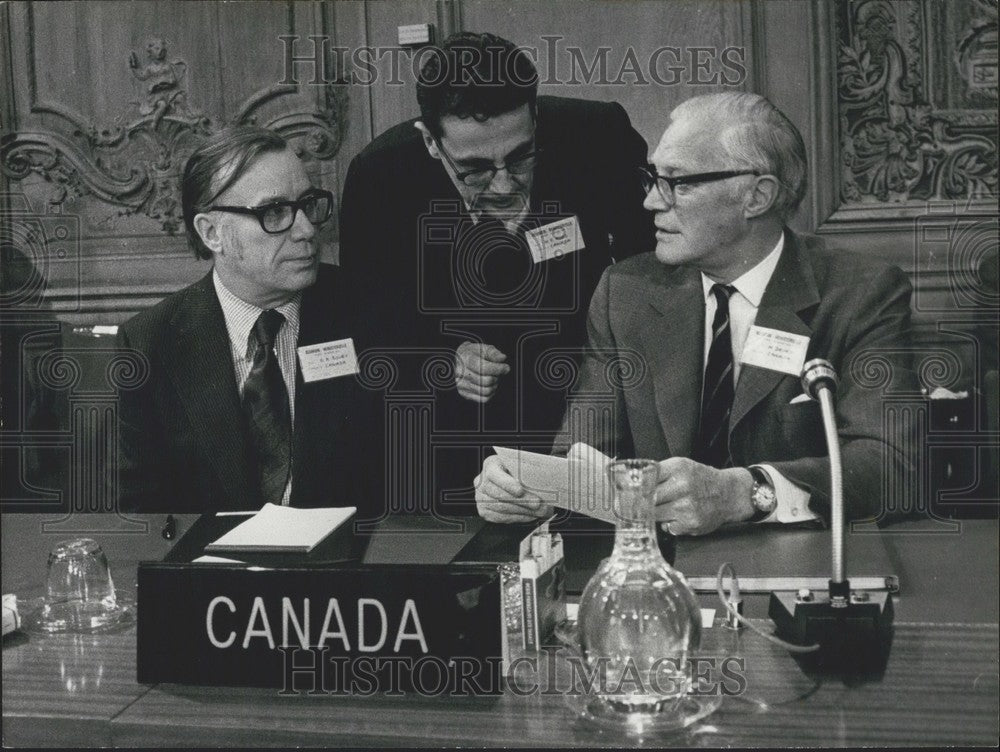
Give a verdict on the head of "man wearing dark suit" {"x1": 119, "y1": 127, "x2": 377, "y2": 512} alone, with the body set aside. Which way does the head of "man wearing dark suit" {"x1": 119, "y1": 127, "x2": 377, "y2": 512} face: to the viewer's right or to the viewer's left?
to the viewer's right

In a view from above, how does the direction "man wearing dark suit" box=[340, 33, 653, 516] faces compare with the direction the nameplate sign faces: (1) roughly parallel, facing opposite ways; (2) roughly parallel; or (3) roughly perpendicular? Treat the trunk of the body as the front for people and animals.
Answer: roughly parallel

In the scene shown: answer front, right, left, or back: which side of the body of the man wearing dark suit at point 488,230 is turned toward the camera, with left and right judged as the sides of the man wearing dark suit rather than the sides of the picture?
front

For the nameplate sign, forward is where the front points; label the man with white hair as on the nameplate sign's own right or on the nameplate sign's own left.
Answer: on the nameplate sign's own left

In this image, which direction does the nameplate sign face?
toward the camera

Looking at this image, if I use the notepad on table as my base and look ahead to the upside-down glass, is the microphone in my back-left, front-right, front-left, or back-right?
back-left

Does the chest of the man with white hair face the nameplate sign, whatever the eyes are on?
yes

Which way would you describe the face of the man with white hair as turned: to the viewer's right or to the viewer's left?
to the viewer's left

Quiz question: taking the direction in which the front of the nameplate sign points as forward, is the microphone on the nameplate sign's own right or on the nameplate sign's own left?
on the nameplate sign's own left

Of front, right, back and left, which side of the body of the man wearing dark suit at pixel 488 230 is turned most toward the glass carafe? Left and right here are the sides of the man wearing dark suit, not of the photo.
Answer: front

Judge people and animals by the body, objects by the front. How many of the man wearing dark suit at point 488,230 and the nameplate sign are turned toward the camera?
2

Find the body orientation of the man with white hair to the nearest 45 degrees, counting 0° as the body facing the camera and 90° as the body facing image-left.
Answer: approximately 45°

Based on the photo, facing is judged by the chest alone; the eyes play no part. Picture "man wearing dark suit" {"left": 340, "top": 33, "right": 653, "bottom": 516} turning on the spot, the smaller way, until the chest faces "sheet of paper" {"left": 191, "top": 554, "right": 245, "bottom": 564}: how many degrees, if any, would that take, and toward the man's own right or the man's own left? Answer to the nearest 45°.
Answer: approximately 45° to the man's own right
